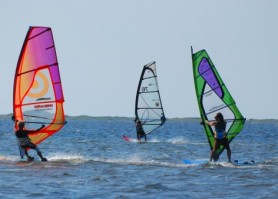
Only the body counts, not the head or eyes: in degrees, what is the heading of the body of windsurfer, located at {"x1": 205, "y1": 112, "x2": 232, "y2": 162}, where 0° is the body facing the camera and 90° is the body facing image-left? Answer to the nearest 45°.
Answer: approximately 135°

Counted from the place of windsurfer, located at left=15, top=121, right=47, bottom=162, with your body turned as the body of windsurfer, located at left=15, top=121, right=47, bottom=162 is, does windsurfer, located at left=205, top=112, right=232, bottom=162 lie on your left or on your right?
on your right

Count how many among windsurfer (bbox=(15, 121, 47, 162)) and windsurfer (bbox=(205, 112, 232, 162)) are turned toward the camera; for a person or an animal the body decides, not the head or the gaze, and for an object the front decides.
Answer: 0

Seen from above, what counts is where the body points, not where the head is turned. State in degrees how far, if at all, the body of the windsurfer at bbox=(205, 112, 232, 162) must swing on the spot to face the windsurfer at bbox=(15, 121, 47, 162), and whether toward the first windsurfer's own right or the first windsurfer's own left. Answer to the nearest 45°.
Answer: approximately 45° to the first windsurfer's own left

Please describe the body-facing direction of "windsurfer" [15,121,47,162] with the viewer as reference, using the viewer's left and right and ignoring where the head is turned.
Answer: facing away from the viewer and to the right of the viewer
